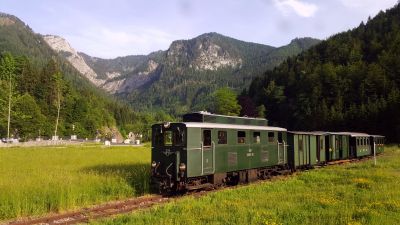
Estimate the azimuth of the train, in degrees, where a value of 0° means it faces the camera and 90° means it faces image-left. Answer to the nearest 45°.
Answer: approximately 45°
